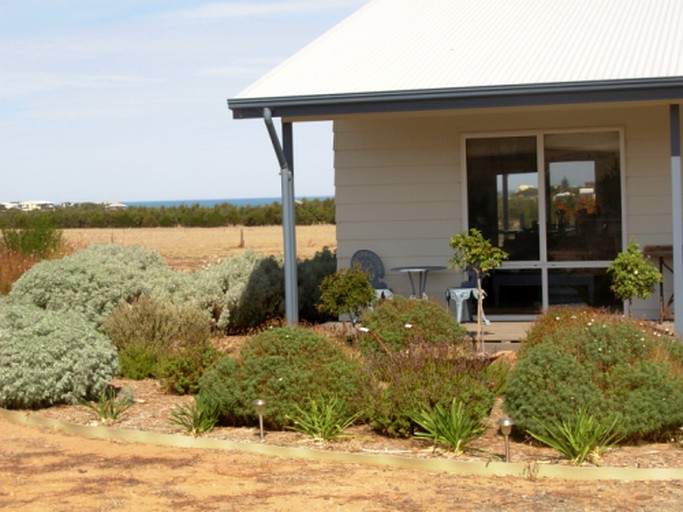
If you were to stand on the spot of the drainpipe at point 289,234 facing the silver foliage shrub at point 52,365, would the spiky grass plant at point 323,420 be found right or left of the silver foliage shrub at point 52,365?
left

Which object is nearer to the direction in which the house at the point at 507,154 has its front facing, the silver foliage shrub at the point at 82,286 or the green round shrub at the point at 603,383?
the green round shrub

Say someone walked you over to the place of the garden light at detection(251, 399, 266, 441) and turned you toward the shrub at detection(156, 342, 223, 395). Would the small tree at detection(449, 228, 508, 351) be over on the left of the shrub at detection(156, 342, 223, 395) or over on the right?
right

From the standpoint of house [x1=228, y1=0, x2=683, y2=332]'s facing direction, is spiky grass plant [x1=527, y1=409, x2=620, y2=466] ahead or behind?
ahead

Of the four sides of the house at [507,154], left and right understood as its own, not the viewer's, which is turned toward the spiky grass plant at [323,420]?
front

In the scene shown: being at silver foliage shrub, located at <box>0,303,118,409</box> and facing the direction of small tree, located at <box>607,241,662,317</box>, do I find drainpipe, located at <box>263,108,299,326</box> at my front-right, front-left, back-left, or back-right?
front-left

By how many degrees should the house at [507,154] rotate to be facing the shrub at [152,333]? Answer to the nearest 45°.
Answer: approximately 90° to its right

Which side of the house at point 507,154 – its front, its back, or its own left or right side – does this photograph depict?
front

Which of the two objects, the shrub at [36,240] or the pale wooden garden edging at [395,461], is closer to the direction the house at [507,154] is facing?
the pale wooden garden edging

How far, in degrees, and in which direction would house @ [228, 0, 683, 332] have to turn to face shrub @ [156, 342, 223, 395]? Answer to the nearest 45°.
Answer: approximately 45° to its right

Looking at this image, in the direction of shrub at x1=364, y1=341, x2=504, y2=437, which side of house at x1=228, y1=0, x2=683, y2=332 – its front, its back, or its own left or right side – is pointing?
front

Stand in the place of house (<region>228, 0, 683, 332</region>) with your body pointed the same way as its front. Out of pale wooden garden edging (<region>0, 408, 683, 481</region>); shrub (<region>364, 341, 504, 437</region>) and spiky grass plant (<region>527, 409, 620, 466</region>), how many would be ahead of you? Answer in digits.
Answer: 3

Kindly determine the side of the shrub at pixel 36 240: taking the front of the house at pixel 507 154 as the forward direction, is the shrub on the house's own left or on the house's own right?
on the house's own right

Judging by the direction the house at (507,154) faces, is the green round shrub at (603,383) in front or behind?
in front

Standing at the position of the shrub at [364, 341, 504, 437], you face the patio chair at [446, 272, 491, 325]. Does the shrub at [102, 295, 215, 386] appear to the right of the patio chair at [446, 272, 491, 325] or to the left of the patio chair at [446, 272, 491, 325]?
left

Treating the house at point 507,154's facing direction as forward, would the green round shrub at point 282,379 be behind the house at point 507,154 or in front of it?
in front

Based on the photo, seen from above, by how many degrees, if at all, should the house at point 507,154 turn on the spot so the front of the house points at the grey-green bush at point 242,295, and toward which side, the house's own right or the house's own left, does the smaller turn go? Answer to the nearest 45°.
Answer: approximately 90° to the house's own right

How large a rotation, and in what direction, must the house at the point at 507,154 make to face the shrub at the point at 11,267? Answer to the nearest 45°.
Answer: approximately 90° to its right
